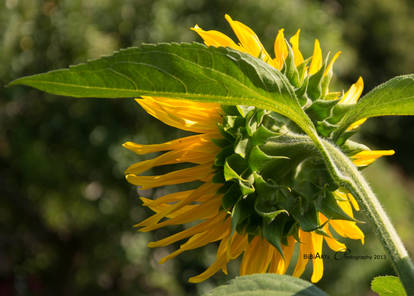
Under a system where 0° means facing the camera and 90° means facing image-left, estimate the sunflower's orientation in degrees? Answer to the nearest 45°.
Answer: approximately 135°
